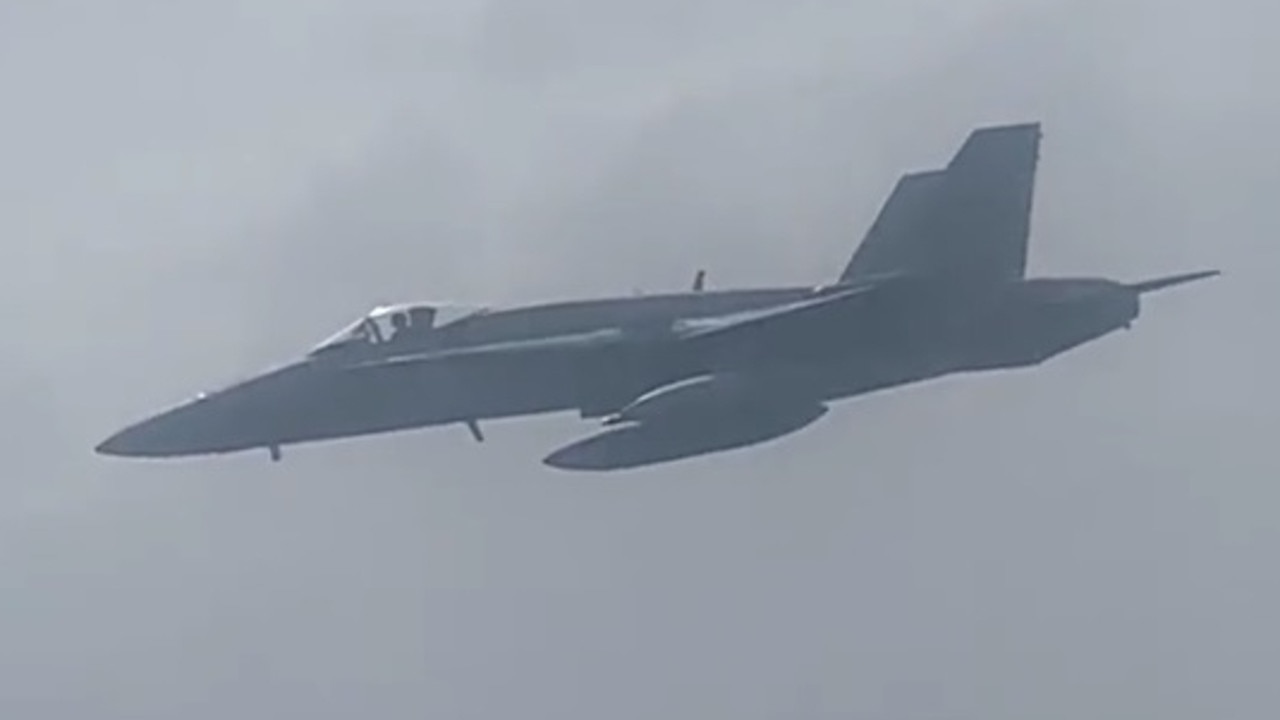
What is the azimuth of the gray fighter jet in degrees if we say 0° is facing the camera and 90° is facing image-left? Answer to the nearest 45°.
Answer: approximately 90°
